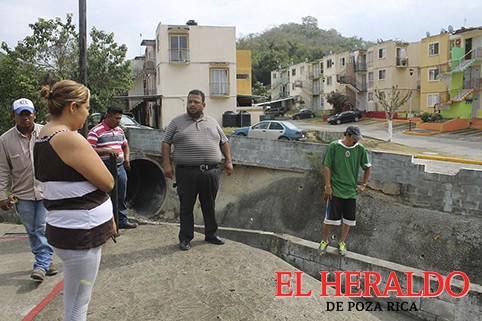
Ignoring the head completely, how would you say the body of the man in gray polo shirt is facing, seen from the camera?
toward the camera

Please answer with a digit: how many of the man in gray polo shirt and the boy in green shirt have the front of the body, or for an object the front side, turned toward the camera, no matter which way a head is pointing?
2

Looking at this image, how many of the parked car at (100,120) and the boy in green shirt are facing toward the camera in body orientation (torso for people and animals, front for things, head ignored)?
1

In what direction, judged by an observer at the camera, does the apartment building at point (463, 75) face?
facing the viewer and to the left of the viewer

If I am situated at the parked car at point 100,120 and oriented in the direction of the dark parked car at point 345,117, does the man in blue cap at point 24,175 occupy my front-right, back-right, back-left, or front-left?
back-right

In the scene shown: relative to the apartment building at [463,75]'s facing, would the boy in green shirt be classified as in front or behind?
in front

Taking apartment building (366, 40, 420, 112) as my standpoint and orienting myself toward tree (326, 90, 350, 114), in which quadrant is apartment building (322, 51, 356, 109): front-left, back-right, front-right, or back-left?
front-right

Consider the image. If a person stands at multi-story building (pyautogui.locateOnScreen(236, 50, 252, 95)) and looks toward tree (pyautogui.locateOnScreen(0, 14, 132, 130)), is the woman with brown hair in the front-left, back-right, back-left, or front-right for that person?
front-left

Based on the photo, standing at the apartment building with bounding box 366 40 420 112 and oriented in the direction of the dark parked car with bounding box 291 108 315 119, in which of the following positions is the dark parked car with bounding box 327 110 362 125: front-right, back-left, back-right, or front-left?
front-left

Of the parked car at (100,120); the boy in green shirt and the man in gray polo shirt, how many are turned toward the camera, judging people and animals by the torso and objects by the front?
2
